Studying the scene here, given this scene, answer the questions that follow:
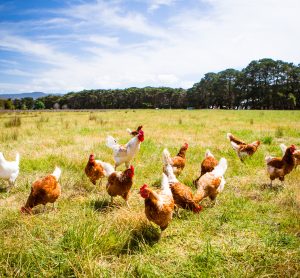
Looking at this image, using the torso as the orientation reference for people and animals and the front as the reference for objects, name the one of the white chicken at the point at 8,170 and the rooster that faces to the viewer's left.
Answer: the white chicken

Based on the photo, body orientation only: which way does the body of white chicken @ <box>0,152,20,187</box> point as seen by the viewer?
to the viewer's left

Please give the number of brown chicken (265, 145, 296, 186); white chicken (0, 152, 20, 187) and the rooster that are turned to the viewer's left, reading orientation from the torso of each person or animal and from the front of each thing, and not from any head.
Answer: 1

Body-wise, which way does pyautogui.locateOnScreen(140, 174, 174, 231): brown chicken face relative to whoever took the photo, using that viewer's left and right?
facing the viewer and to the left of the viewer

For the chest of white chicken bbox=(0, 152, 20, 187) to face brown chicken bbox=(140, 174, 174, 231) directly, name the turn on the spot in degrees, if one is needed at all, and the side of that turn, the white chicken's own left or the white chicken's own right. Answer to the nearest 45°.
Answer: approximately 135° to the white chicken's own left

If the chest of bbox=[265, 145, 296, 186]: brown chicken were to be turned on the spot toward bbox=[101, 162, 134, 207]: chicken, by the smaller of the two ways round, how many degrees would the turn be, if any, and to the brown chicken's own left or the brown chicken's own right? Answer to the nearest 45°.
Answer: approximately 135° to the brown chicken's own right

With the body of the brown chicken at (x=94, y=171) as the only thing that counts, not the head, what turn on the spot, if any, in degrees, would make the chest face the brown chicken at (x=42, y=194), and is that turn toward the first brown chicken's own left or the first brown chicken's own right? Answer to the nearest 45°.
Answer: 0° — it already faces it

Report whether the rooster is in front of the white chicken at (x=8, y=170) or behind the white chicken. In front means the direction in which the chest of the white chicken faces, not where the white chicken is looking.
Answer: behind

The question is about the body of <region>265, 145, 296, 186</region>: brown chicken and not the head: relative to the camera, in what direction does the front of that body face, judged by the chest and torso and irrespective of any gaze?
to the viewer's right

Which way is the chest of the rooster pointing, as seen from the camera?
to the viewer's right

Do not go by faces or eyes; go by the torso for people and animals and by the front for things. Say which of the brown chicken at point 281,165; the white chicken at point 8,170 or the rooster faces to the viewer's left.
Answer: the white chicken

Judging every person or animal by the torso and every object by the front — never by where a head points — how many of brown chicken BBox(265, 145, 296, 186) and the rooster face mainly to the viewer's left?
0

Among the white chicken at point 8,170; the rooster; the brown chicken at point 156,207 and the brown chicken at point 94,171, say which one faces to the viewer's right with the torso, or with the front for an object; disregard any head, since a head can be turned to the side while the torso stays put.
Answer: the rooster

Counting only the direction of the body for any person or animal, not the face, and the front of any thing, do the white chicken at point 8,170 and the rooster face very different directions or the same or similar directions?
very different directions

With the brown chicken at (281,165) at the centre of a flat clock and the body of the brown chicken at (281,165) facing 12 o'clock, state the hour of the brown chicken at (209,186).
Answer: the brown chicken at (209,186) is roughly at 4 o'clock from the brown chicken at (281,165).
